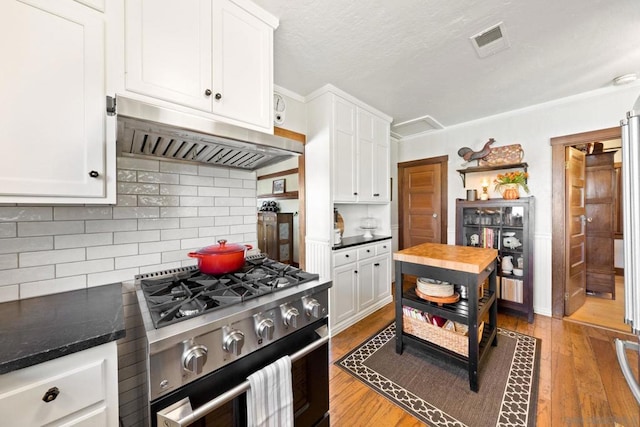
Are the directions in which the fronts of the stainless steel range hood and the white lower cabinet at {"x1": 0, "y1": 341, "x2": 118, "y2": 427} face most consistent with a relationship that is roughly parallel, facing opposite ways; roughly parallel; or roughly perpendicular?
roughly parallel

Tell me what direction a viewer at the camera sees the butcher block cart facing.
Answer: facing the viewer and to the left of the viewer

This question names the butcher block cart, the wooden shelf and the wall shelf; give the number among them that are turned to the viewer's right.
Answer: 0

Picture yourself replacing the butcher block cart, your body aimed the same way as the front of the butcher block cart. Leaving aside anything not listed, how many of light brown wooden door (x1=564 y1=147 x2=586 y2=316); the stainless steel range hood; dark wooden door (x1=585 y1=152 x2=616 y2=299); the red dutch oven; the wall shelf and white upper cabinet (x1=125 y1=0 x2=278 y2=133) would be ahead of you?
3

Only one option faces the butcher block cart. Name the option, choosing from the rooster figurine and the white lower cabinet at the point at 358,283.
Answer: the white lower cabinet

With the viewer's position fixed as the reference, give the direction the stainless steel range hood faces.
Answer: facing the viewer and to the right of the viewer

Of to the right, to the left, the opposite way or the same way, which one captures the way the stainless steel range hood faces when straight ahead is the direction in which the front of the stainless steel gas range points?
the same way

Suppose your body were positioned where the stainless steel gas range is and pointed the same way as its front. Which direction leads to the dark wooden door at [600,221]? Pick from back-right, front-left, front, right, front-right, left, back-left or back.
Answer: front-left
